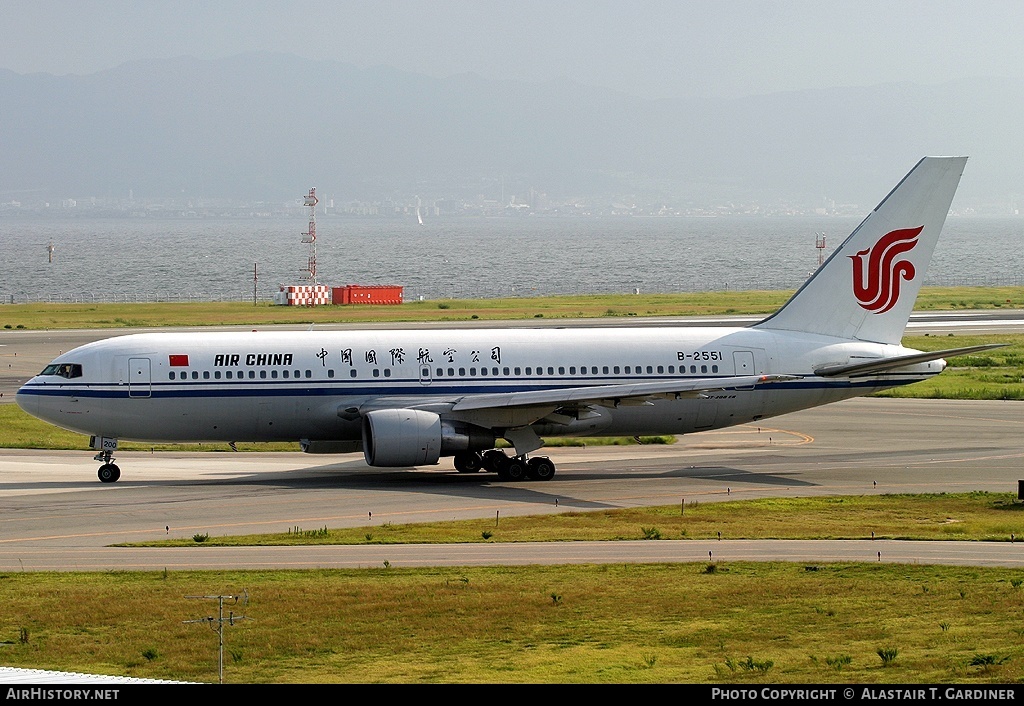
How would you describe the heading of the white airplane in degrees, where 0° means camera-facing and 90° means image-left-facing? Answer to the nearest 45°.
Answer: approximately 90°

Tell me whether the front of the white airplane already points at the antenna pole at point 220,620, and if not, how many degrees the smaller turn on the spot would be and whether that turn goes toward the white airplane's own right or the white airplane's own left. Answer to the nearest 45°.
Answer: approximately 90° to the white airplane's own left
